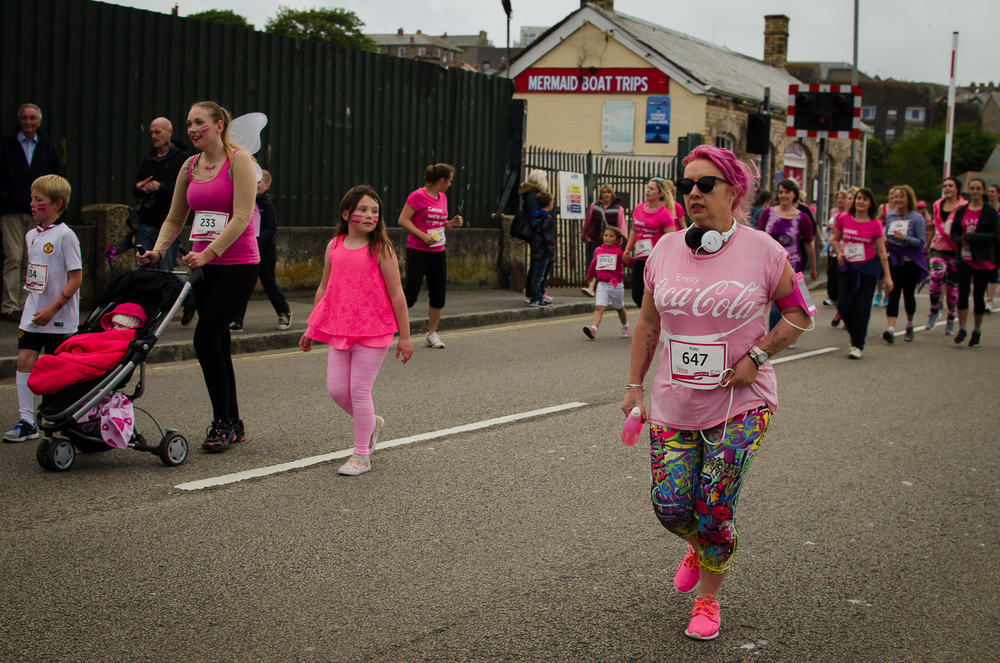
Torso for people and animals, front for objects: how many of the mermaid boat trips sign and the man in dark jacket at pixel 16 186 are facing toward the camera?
2

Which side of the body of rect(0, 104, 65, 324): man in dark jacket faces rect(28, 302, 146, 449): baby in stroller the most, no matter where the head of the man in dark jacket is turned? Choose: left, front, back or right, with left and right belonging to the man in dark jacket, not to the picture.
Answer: front

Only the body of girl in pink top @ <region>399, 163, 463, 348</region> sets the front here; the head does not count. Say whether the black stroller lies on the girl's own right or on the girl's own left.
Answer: on the girl's own right

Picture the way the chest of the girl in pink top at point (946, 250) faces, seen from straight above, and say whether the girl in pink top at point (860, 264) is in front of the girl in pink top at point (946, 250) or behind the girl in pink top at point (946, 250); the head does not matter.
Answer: in front

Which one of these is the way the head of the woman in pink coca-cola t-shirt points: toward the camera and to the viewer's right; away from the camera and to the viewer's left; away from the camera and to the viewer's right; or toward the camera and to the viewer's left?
toward the camera and to the viewer's left

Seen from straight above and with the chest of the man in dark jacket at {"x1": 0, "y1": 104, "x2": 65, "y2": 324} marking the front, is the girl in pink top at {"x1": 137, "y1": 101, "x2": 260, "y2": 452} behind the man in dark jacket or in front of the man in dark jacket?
in front

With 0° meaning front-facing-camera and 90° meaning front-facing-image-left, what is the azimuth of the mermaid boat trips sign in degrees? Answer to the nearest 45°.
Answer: approximately 0°

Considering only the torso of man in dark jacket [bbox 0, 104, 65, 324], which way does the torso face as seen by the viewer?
toward the camera

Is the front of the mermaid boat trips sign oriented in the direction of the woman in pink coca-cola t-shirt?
yes

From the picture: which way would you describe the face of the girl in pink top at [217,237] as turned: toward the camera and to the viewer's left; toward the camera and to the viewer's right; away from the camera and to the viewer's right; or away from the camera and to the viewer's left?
toward the camera and to the viewer's left

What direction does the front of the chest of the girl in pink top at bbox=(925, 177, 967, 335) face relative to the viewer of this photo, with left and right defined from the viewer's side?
facing the viewer and to the left of the viewer

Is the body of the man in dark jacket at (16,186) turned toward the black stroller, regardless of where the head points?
yes

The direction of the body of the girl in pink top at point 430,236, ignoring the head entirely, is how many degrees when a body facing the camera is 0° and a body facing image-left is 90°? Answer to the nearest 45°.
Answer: approximately 315°

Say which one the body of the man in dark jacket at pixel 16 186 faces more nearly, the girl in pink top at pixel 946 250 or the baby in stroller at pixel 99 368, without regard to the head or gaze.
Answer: the baby in stroller

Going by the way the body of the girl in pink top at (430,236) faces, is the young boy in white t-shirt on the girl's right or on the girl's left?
on the girl's right
